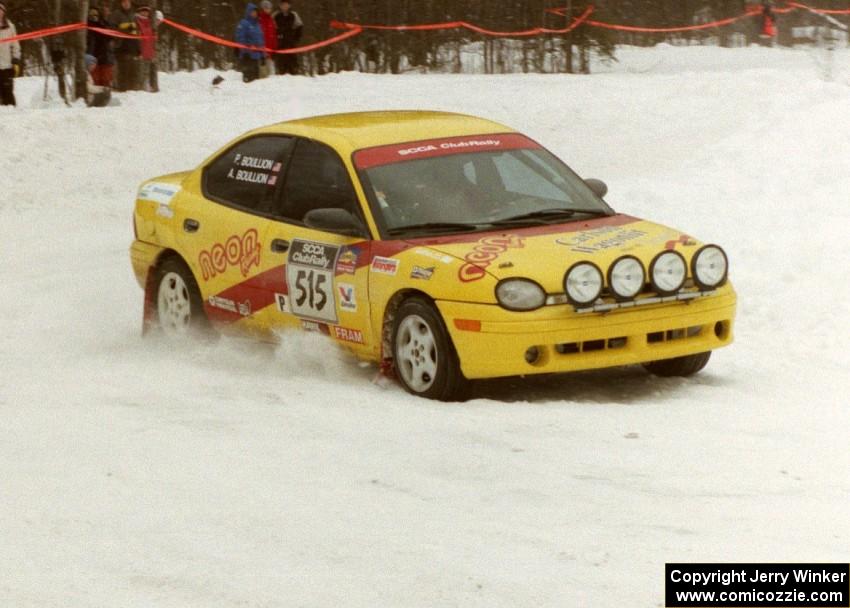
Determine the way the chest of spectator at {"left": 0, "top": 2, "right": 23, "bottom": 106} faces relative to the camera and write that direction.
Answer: toward the camera

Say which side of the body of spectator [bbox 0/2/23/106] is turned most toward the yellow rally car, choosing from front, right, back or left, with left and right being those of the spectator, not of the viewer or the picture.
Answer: front

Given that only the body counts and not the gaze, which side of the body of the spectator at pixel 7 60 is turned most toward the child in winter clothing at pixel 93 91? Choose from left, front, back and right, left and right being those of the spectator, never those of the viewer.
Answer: left

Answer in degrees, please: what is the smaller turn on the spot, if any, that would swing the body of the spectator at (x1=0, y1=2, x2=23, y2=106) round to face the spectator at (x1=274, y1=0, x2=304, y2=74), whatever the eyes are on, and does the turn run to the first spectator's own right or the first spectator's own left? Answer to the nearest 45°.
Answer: approximately 135° to the first spectator's own left

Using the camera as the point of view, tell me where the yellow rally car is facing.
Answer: facing the viewer and to the right of the viewer

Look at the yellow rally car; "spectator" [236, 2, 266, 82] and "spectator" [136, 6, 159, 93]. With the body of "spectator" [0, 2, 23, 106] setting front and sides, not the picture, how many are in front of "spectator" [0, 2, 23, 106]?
1

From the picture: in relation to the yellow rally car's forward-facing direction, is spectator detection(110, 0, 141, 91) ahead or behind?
behind

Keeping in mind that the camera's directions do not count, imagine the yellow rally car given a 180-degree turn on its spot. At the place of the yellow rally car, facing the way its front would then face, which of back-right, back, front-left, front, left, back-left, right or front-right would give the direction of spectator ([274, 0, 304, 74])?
front-right

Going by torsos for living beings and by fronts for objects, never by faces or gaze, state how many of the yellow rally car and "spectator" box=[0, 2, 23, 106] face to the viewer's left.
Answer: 0
